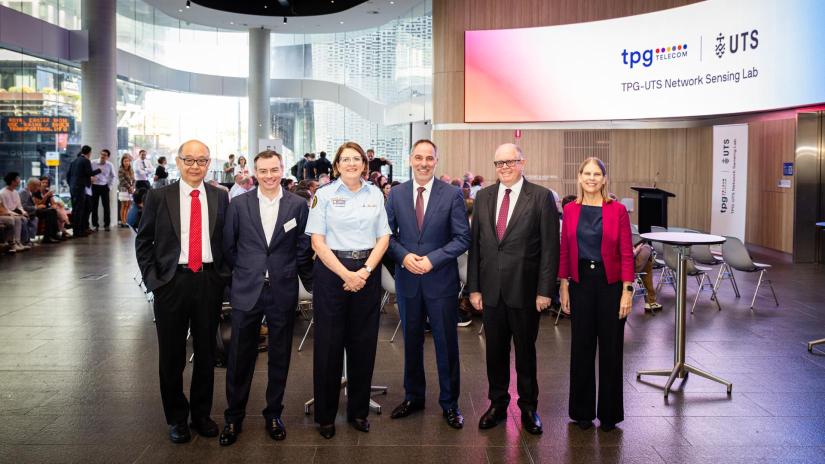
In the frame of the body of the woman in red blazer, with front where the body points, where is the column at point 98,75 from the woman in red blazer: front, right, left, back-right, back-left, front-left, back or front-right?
back-right

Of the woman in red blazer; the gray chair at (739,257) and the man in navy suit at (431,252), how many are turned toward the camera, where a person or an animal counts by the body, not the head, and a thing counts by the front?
2

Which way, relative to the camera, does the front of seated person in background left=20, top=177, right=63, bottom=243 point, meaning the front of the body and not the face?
to the viewer's right

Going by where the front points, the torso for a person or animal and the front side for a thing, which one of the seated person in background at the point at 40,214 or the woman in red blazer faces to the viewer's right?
the seated person in background

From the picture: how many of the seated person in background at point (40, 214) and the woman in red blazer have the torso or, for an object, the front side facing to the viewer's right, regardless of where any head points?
1
